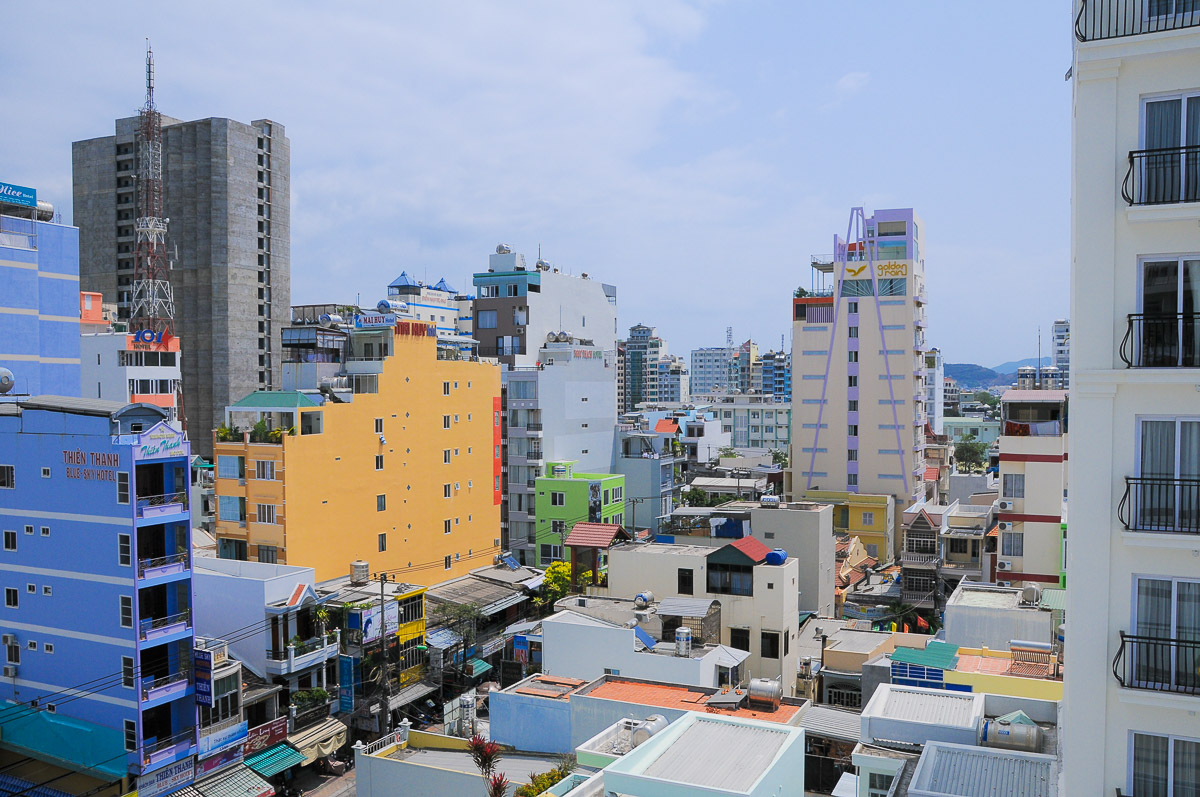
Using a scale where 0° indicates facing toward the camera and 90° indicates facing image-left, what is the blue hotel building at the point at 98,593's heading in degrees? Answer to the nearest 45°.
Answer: approximately 315°

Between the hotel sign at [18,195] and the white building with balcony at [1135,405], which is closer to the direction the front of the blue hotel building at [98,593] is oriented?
the white building with balcony

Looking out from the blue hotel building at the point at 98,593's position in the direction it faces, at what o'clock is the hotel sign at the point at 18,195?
The hotel sign is roughly at 7 o'clock from the blue hotel building.

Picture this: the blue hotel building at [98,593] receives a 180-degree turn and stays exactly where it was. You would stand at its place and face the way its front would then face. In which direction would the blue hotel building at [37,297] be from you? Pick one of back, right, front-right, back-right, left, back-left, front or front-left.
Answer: front-right

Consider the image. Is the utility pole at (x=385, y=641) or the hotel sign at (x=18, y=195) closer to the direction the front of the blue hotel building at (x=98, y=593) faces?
the utility pole

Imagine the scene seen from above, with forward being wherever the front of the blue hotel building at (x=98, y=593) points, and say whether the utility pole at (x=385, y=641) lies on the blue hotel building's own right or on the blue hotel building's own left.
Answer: on the blue hotel building's own left
